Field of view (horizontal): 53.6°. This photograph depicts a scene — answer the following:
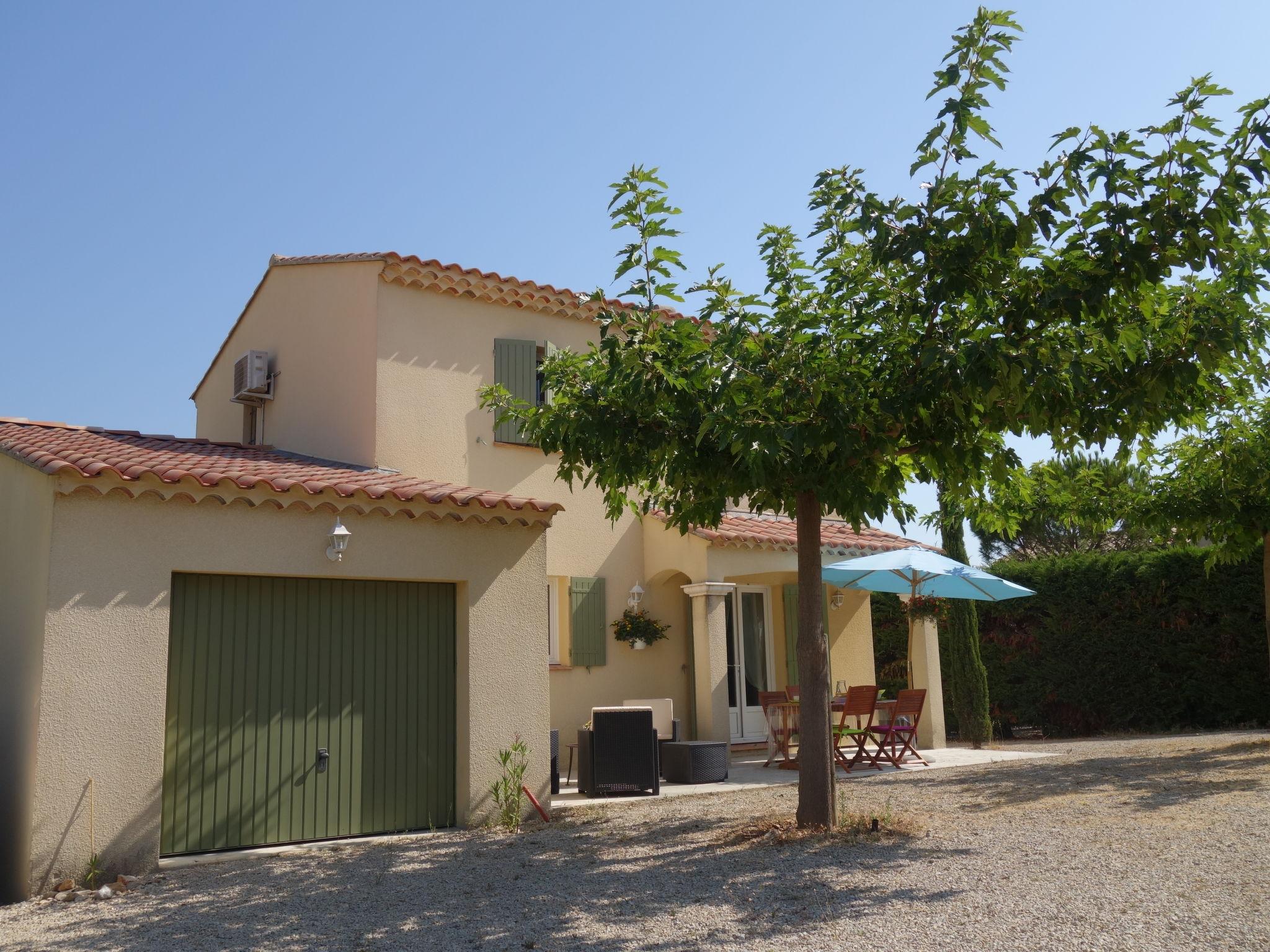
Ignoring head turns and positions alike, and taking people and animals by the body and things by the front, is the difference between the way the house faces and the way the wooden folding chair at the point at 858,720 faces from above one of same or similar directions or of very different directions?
very different directions

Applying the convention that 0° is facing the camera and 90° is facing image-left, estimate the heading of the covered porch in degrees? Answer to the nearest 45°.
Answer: approximately 315°

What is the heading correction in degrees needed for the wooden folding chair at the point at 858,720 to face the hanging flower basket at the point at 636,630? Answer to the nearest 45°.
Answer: approximately 45° to its left

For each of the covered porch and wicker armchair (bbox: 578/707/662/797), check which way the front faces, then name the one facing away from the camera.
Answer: the wicker armchair

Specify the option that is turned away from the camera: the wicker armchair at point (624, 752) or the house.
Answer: the wicker armchair

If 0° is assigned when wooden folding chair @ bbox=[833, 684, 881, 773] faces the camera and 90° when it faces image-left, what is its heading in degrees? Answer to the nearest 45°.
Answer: approximately 135°

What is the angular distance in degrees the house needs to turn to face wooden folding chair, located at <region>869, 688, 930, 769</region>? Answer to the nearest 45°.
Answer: approximately 90° to its left

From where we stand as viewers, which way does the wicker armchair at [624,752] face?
facing away from the viewer

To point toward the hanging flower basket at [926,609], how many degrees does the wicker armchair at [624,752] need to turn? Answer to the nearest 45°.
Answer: approximately 45° to its right

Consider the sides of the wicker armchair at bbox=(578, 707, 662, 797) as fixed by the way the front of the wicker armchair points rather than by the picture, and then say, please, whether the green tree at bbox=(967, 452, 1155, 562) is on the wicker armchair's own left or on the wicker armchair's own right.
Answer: on the wicker armchair's own right

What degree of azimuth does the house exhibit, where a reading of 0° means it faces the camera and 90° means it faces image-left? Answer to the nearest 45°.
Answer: approximately 315°
